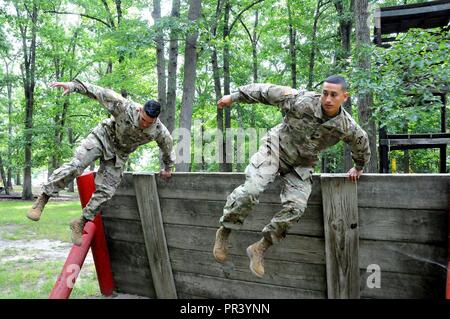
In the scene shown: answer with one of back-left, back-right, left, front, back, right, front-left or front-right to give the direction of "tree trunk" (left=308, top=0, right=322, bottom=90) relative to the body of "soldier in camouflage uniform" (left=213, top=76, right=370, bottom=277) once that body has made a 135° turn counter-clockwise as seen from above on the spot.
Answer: front-left

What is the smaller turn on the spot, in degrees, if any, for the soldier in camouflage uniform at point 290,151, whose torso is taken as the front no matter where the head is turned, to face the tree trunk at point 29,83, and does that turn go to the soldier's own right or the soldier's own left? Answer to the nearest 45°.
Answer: approximately 135° to the soldier's own right

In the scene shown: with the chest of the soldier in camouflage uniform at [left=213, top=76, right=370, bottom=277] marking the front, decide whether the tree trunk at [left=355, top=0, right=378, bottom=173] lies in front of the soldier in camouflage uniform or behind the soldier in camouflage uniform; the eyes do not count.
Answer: behind

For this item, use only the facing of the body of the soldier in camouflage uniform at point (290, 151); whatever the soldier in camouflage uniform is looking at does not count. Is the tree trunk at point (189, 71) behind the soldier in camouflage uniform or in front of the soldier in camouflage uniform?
behind

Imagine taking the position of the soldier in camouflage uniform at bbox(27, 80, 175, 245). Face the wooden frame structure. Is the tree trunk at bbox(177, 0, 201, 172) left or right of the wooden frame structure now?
left

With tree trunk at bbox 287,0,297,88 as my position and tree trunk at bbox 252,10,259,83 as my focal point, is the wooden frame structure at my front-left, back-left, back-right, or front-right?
back-left

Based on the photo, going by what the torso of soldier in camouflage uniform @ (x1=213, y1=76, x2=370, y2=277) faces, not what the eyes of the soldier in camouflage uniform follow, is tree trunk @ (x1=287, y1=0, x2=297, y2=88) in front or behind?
behind

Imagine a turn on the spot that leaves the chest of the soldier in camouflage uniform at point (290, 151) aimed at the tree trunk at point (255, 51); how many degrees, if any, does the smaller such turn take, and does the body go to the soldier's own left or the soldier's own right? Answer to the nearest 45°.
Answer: approximately 180°

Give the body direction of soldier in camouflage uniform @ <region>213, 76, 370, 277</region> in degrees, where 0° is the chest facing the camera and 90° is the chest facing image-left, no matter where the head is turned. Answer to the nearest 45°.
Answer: approximately 0°

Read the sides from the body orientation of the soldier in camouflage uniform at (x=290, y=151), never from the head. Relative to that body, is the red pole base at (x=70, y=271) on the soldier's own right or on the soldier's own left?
on the soldier's own right
